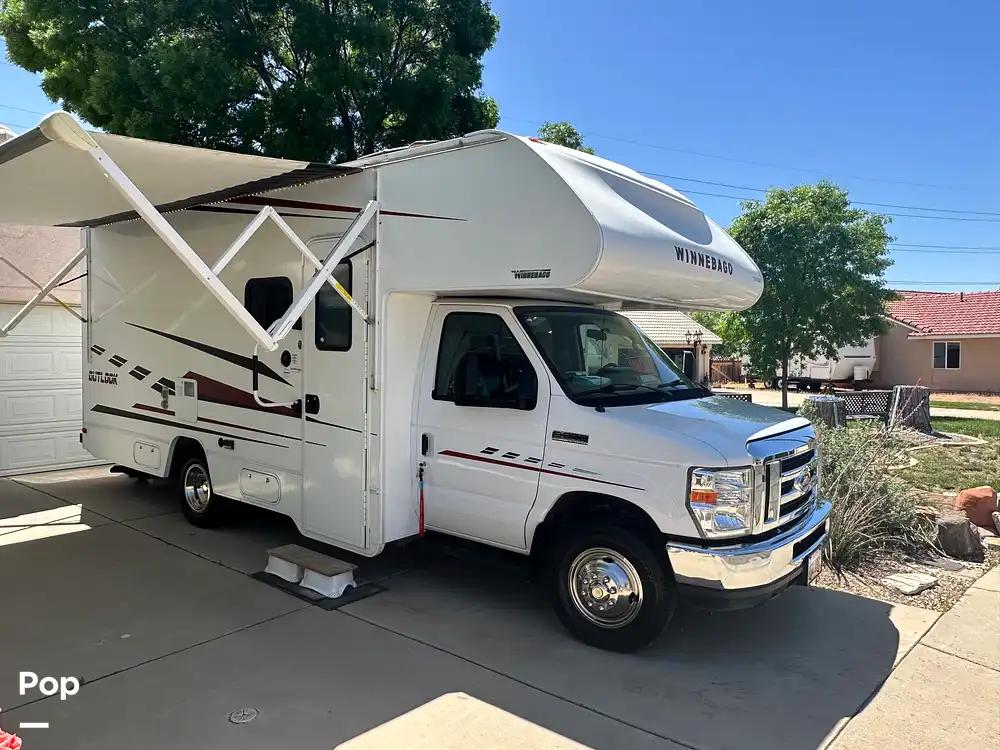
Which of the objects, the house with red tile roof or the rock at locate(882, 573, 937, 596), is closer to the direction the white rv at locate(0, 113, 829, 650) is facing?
the rock

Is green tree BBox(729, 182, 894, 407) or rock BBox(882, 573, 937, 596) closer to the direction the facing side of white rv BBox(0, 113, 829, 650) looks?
the rock

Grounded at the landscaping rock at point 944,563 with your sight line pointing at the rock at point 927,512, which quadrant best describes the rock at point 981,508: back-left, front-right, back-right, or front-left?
front-right

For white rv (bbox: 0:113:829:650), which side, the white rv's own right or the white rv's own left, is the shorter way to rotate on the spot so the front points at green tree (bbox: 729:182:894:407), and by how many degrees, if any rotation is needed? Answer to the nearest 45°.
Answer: approximately 90° to the white rv's own left

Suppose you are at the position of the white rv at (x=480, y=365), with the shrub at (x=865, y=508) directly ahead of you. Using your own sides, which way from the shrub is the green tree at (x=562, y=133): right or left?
left

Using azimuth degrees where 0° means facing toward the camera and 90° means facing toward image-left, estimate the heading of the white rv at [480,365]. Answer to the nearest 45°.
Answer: approximately 315°

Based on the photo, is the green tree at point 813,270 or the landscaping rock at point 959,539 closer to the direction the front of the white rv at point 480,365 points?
the landscaping rock

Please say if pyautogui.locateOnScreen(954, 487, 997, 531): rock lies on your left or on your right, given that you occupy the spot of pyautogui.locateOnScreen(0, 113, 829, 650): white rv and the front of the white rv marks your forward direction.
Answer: on your left

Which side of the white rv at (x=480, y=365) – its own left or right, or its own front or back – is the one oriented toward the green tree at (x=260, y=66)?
back

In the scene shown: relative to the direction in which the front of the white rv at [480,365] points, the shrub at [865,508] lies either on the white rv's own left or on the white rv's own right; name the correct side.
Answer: on the white rv's own left

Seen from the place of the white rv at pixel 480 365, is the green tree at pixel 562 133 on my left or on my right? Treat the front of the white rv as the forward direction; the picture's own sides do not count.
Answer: on my left

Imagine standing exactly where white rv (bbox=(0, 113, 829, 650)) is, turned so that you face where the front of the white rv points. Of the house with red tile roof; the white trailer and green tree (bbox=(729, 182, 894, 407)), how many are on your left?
3

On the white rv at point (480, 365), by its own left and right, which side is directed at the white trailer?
left

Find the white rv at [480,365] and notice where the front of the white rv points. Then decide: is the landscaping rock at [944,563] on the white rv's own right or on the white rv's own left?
on the white rv's own left

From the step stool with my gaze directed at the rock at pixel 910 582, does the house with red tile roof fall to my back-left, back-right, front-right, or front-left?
front-left
